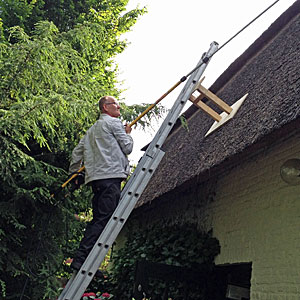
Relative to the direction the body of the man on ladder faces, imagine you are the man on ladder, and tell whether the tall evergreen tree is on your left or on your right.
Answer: on your left

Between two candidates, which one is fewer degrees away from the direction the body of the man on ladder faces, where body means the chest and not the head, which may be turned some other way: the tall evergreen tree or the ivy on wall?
the ivy on wall

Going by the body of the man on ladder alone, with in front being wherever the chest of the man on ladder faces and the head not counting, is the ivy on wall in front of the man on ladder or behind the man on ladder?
in front

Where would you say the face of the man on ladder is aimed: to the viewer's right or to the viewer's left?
to the viewer's right

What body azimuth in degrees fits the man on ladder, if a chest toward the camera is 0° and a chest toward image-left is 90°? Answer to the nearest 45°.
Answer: approximately 225°
